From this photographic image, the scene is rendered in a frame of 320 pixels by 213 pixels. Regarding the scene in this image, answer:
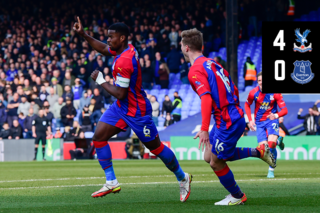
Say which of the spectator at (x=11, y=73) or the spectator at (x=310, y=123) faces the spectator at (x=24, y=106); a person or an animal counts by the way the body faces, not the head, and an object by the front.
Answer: the spectator at (x=11, y=73)

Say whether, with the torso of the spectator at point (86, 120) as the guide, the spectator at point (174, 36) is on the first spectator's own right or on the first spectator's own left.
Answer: on the first spectator's own left

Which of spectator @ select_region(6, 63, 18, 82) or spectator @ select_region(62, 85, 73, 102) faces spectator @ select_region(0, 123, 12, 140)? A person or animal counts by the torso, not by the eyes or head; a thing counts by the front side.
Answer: spectator @ select_region(6, 63, 18, 82)

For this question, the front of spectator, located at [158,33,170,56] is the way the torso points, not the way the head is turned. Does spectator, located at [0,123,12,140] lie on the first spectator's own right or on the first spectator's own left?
on the first spectator's own right

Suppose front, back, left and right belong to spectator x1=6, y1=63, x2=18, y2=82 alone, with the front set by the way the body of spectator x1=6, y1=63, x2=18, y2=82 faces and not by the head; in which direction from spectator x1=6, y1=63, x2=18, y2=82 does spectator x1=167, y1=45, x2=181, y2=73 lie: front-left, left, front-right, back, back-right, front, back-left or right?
front-left

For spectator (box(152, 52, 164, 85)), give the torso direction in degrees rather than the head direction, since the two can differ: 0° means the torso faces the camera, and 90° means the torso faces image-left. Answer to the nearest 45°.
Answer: approximately 0°

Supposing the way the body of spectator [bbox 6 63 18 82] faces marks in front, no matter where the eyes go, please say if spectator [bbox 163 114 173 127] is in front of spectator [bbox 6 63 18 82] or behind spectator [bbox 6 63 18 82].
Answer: in front

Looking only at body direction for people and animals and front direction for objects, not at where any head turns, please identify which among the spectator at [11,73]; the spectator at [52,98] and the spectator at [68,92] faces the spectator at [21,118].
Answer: the spectator at [11,73]
